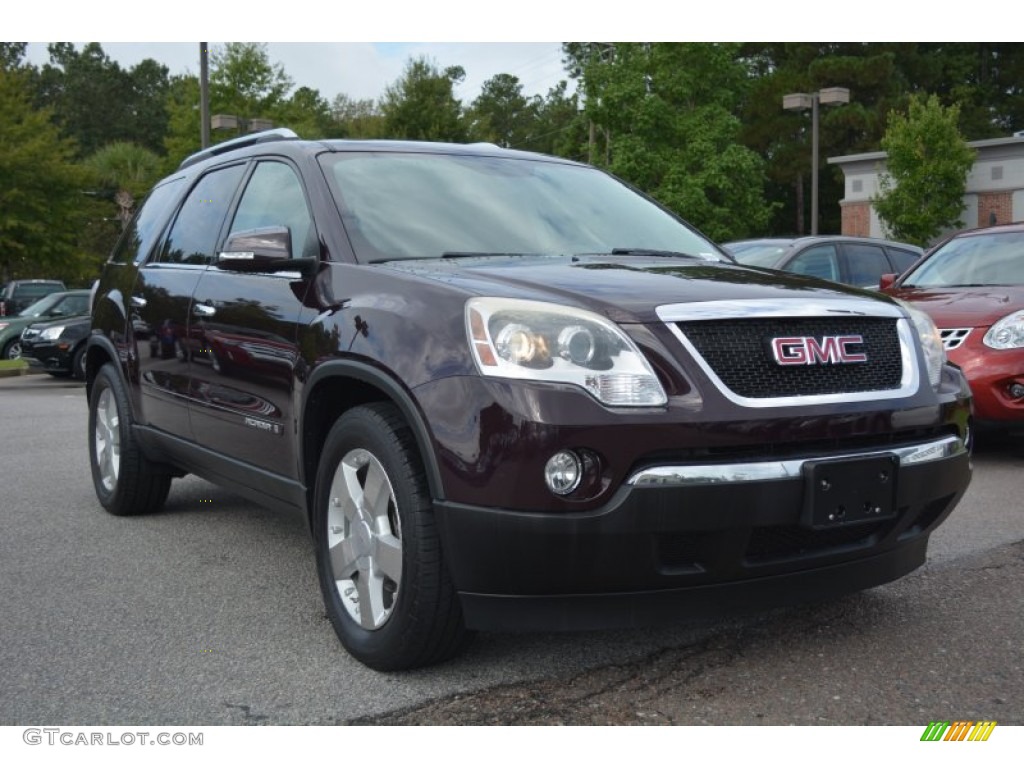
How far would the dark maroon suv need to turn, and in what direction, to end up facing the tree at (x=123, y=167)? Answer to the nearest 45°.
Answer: approximately 135° to its left

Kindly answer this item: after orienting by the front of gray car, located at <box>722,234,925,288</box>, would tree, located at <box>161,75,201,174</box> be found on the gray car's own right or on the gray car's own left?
on the gray car's own right

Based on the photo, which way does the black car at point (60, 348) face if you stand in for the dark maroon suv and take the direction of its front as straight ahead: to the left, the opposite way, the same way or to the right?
to the right

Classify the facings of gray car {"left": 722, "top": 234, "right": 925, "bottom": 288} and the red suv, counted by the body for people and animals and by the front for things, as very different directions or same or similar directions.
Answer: same or similar directions

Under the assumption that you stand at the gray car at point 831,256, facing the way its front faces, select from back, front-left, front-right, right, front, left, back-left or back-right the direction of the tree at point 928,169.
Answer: back-right

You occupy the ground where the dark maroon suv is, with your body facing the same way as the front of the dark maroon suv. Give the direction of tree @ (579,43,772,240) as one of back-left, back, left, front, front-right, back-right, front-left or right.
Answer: back-left

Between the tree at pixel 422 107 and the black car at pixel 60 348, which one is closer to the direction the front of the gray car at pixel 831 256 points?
the black car

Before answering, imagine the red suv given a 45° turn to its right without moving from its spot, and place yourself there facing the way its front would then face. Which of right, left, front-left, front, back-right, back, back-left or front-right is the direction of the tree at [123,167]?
front-right

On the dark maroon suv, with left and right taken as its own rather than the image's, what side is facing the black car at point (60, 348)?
back

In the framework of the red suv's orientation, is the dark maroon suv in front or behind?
in front

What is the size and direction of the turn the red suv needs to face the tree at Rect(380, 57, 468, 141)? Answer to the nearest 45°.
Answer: approximately 90° to its right

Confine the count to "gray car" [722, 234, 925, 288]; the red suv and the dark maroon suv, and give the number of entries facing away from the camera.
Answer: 0

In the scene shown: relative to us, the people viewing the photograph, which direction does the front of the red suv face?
facing the viewer and to the left of the viewer
